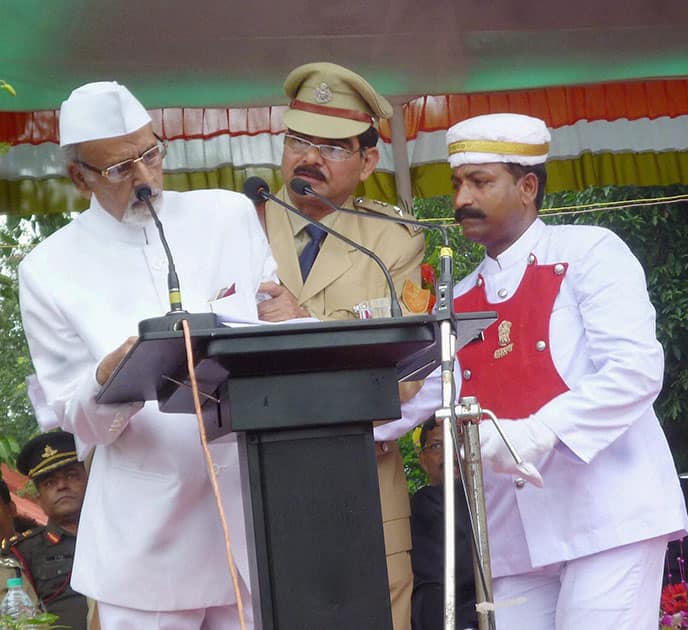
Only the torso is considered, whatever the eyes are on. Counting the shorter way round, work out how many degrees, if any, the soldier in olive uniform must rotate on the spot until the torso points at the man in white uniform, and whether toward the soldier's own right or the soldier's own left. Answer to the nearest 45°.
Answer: approximately 45° to the soldier's own left

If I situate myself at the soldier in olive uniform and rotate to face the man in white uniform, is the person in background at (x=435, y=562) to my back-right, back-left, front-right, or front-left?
front-left

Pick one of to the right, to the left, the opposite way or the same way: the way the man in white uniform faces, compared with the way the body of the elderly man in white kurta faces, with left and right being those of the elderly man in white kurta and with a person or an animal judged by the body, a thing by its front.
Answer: to the right

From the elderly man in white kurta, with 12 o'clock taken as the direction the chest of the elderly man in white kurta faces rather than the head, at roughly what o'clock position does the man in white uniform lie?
The man in white uniform is roughly at 10 o'clock from the elderly man in white kurta.

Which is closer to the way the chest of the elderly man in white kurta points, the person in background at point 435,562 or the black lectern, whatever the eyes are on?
the black lectern

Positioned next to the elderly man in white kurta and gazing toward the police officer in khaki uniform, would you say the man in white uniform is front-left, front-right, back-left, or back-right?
front-right

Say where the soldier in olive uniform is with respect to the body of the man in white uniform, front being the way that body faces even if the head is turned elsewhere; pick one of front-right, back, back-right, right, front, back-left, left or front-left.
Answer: right

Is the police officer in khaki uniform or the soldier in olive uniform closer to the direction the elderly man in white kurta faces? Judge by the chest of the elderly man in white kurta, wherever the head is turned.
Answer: the police officer in khaki uniform

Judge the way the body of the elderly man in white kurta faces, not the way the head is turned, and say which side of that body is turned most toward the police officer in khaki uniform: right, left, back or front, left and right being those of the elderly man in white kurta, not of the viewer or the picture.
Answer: left

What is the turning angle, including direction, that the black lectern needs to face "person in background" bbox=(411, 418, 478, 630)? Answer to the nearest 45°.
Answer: approximately 180°

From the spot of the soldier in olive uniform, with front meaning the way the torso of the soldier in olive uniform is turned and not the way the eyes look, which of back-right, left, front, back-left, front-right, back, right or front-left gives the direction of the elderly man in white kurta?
front

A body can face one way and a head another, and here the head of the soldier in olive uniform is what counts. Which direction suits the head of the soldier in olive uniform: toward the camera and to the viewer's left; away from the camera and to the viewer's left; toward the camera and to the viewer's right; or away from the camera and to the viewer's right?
toward the camera and to the viewer's right
